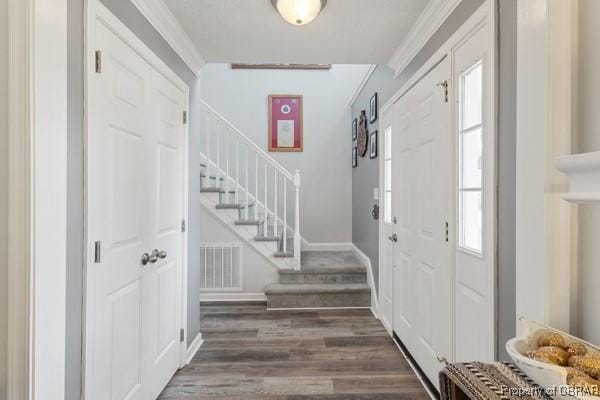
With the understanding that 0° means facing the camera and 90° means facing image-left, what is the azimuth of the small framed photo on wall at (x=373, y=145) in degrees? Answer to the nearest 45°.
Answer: approximately 90°

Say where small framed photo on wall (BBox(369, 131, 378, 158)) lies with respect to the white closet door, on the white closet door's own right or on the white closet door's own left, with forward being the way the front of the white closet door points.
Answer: on the white closet door's own left

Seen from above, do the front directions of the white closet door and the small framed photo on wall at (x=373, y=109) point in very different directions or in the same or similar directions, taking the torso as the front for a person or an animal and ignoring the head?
very different directions

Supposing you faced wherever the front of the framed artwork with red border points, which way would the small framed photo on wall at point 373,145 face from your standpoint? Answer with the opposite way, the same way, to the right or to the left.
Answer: to the right

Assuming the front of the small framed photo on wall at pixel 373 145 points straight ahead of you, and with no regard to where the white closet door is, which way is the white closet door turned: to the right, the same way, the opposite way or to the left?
the opposite way

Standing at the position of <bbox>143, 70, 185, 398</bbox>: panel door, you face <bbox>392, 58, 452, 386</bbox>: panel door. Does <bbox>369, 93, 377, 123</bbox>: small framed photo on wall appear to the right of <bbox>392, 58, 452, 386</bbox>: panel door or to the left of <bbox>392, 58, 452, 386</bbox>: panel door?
left

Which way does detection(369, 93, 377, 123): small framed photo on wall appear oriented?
to the viewer's left

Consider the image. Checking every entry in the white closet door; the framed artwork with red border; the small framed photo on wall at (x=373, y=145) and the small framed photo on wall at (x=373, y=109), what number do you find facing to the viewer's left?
2

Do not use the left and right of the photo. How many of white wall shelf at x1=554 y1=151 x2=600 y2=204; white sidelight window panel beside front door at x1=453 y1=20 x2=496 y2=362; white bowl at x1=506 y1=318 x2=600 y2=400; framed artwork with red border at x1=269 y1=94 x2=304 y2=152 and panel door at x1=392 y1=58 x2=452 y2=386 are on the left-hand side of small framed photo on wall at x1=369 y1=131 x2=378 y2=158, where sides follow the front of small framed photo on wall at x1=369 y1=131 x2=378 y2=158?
4

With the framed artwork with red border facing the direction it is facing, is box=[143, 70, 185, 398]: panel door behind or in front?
in front
